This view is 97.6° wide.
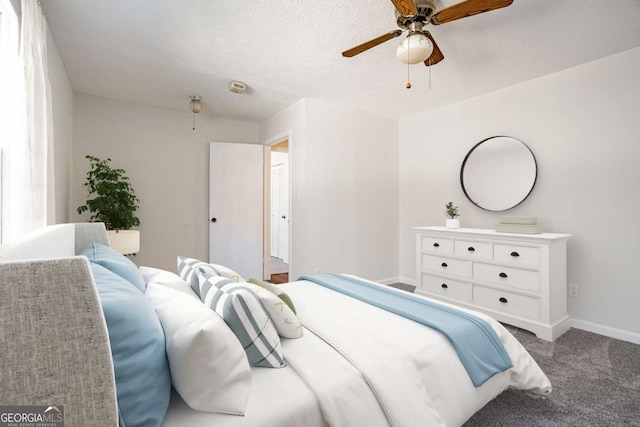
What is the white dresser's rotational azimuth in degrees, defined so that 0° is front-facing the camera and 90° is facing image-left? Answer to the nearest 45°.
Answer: approximately 45°

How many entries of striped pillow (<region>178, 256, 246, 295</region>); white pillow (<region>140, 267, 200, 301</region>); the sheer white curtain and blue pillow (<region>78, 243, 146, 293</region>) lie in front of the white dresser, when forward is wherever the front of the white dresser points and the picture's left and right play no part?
4

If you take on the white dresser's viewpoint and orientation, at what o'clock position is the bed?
The bed is roughly at 11 o'clock from the white dresser.

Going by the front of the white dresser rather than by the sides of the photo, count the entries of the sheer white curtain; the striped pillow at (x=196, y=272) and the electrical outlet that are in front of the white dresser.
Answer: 2

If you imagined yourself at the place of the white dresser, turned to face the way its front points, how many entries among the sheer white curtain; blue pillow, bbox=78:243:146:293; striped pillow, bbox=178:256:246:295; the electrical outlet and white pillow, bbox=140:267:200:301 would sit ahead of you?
4

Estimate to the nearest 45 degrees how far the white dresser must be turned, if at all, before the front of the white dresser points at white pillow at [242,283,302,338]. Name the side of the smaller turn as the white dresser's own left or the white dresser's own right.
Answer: approximately 45° to the white dresser's own left

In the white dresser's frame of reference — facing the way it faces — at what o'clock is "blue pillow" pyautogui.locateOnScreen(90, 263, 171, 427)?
The blue pillow is roughly at 11 o'clock from the white dresser.

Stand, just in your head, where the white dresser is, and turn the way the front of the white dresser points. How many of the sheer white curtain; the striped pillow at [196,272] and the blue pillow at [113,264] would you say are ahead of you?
3

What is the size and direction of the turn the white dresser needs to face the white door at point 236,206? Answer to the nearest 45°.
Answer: approximately 45° to its right

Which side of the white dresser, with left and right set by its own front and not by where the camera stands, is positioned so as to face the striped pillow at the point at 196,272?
front

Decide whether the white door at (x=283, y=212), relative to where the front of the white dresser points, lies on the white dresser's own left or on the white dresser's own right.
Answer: on the white dresser's own right
